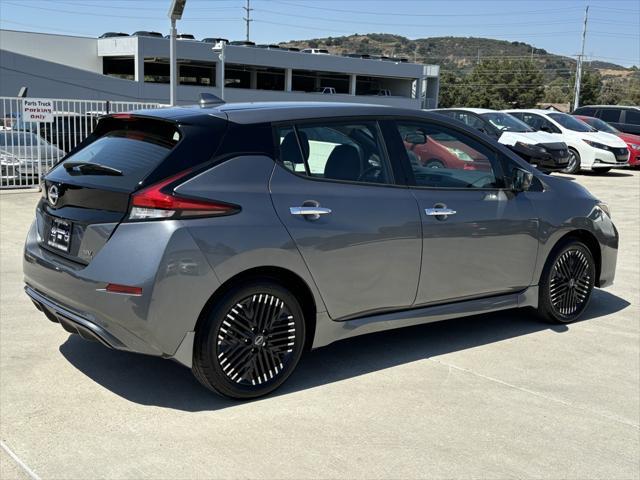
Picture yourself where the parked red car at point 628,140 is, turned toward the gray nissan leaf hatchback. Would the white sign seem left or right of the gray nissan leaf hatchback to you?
right

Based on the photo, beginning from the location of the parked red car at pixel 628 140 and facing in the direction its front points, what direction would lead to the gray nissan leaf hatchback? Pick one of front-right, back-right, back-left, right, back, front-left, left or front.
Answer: front-right

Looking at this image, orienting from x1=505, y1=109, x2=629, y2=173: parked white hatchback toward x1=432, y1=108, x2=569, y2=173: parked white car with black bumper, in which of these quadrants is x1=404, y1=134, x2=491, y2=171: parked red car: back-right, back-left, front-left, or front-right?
front-left

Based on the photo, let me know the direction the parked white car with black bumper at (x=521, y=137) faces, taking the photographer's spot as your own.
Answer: facing the viewer and to the right of the viewer

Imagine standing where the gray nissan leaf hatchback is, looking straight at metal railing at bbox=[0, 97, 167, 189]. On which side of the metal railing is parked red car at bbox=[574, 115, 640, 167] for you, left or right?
right

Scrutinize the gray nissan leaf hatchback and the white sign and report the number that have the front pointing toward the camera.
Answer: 1

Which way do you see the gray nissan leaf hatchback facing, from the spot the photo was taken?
facing away from the viewer and to the right of the viewer

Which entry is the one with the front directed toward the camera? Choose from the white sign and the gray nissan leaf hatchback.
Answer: the white sign

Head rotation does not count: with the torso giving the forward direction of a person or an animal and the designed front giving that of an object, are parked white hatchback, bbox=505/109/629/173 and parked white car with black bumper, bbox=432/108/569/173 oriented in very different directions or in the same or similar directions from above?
same or similar directions

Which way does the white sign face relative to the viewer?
toward the camera

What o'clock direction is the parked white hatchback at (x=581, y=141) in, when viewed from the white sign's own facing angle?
The parked white hatchback is roughly at 9 o'clock from the white sign.

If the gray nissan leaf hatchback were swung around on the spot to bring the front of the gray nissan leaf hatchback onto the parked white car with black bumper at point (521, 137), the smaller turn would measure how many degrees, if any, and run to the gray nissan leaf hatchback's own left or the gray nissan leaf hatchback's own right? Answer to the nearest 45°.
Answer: approximately 45° to the gray nissan leaf hatchback's own left

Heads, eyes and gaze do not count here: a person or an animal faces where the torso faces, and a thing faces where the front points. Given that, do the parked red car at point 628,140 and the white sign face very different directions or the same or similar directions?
same or similar directions

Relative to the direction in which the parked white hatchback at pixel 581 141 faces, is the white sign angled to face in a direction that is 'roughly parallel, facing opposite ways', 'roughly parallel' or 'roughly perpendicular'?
roughly parallel
